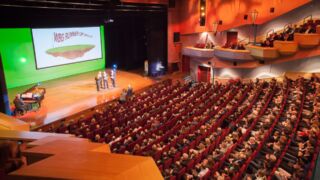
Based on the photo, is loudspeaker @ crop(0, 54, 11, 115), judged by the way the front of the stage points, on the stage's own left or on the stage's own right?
on the stage's own right

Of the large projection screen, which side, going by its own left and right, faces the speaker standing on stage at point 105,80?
front

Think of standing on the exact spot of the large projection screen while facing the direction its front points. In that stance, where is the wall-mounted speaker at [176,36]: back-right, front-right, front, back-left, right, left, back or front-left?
front-left

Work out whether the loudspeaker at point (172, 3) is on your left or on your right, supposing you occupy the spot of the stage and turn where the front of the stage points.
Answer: on your left

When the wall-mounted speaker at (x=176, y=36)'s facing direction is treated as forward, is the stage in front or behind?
in front

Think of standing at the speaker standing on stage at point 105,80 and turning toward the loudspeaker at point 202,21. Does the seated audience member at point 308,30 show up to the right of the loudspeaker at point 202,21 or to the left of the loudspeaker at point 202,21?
right

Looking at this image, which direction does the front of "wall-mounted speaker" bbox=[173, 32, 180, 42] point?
toward the camera

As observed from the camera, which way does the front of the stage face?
facing the viewer and to the right of the viewer

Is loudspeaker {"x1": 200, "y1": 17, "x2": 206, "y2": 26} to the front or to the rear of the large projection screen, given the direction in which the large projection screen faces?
to the front

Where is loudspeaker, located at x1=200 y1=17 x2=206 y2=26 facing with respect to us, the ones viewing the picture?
facing the viewer

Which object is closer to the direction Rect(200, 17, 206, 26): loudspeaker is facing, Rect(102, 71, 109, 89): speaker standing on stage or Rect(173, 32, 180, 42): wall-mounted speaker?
the speaker standing on stage

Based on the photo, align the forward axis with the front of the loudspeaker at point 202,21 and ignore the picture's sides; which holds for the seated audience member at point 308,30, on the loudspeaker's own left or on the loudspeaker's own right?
on the loudspeaker's own left

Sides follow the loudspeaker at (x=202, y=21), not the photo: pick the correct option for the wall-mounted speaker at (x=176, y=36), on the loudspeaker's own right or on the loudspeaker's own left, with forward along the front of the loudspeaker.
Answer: on the loudspeaker's own right

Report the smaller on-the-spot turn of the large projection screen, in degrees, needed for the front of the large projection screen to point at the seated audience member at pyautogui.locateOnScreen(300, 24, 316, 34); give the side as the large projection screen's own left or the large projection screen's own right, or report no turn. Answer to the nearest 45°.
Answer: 0° — it already faces them
